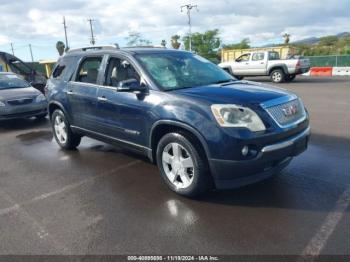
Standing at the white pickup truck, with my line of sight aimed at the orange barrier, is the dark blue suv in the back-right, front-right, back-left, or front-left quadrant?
back-right

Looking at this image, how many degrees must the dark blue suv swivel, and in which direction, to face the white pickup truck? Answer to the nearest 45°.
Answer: approximately 135° to its left

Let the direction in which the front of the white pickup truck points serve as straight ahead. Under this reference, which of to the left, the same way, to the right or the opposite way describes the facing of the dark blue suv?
the opposite way

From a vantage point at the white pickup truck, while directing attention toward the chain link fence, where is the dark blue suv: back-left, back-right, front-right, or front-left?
back-right

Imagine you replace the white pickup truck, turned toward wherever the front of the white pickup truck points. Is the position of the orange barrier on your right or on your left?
on your right

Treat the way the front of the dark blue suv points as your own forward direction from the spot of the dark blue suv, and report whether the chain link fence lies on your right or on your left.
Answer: on your left

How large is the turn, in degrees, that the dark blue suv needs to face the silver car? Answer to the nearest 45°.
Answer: approximately 180°

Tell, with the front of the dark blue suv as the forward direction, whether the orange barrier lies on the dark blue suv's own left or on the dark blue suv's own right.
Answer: on the dark blue suv's own left
